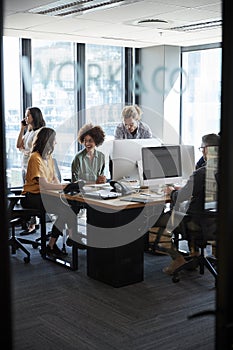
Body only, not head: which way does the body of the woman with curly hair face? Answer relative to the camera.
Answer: toward the camera

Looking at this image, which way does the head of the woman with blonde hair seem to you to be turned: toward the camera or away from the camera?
toward the camera

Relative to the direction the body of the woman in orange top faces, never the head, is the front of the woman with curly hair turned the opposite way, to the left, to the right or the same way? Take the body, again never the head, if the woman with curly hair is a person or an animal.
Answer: to the right

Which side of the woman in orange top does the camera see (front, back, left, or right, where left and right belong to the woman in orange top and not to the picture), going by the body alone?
right

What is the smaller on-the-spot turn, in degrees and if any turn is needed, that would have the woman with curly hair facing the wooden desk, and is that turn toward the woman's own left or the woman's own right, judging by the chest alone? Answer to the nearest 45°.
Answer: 0° — they already face it

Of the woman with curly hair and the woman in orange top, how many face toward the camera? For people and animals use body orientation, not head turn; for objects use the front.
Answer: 1

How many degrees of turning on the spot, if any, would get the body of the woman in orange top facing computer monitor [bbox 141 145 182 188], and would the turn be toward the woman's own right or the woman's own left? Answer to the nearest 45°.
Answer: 0° — they already face it

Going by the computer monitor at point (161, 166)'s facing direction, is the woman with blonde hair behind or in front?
behind

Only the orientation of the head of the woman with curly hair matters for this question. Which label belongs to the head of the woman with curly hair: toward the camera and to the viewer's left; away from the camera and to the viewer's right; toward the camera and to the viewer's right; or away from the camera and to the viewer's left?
toward the camera and to the viewer's left

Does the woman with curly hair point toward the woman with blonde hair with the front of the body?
no

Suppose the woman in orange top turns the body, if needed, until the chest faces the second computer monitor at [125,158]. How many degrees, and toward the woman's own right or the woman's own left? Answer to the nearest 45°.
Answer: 0° — they already face it

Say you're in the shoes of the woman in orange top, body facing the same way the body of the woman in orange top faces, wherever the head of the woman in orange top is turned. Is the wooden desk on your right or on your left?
on your right
